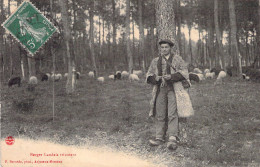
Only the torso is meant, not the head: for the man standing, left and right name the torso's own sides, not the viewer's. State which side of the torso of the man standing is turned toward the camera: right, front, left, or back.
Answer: front

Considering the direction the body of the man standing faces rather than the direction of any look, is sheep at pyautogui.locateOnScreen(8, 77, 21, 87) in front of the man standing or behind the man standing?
behind
